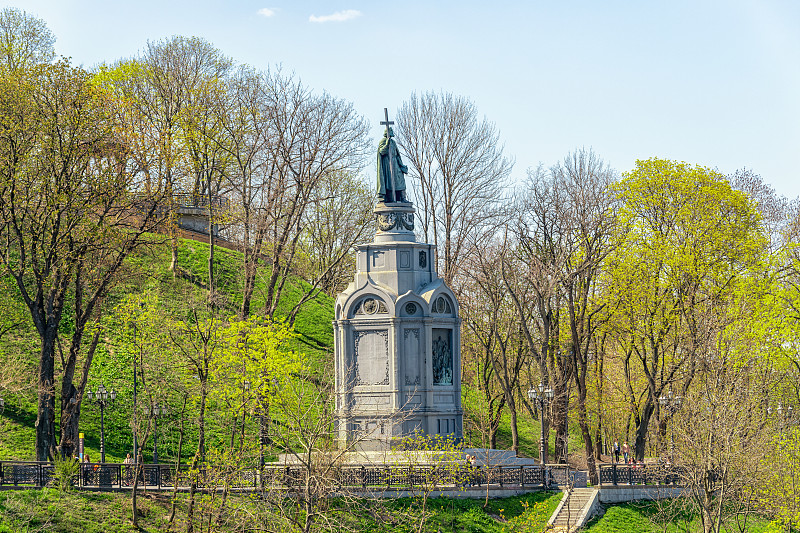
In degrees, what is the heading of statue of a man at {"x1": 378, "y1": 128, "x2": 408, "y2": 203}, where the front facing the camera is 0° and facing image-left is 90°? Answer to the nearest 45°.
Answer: approximately 315°

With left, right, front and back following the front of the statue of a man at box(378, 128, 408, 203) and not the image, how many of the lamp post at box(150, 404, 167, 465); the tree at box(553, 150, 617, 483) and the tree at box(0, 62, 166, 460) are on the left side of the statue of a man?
1

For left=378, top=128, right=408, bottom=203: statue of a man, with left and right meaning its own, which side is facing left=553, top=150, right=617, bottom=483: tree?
left

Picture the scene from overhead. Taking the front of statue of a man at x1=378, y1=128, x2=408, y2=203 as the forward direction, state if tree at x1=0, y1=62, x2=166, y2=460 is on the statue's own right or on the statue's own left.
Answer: on the statue's own right

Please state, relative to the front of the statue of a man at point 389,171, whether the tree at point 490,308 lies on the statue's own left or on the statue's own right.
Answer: on the statue's own left

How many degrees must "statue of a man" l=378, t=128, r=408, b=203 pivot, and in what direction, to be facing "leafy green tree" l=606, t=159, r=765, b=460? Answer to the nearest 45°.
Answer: approximately 90° to its left
